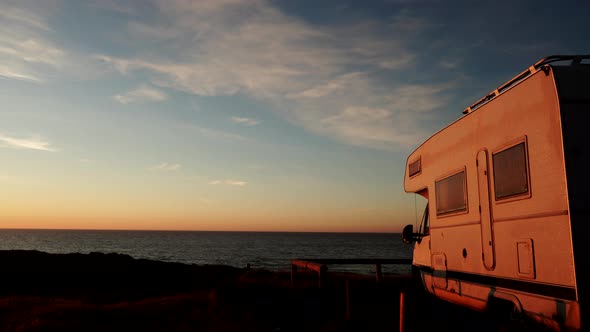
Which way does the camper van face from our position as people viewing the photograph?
facing away from the viewer and to the left of the viewer
